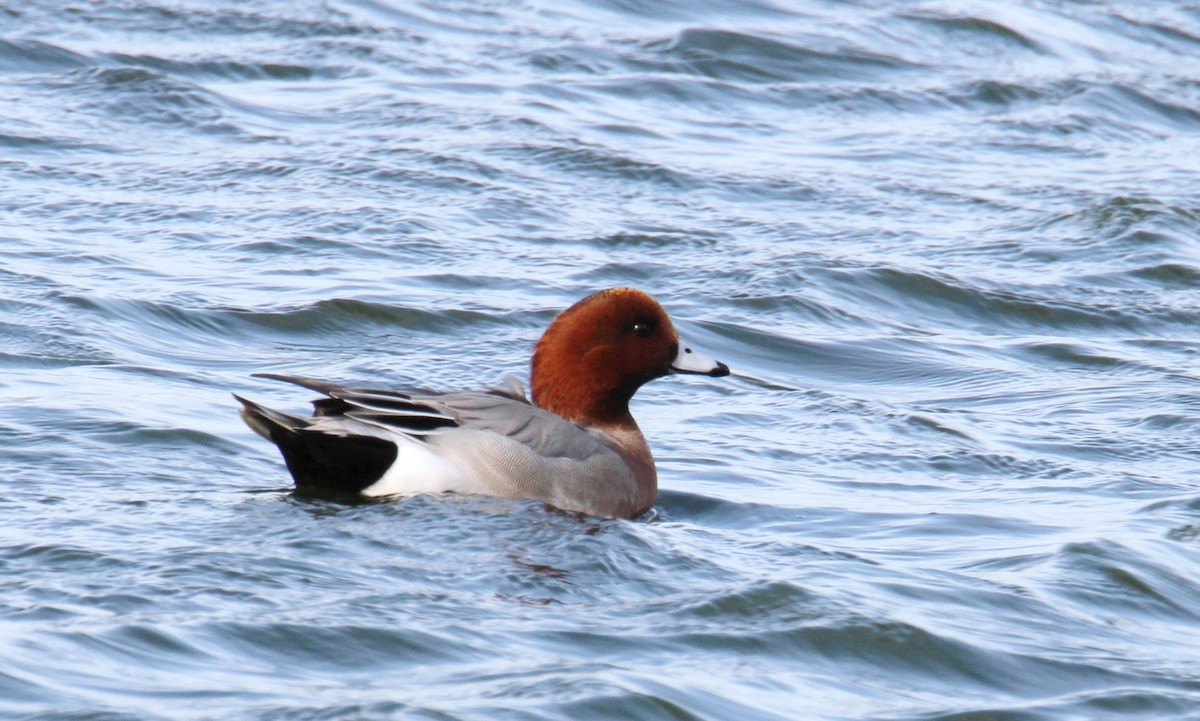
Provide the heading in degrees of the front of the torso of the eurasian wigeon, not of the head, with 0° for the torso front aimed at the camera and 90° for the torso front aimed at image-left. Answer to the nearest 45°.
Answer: approximately 270°
